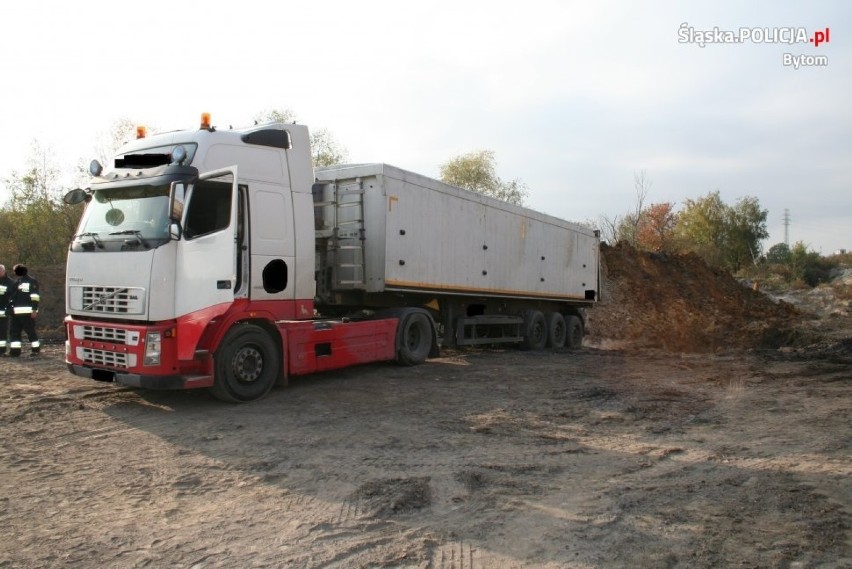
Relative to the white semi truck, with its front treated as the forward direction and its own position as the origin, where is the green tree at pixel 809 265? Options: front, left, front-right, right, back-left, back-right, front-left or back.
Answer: back

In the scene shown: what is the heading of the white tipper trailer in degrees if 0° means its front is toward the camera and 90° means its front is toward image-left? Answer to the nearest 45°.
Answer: approximately 45°

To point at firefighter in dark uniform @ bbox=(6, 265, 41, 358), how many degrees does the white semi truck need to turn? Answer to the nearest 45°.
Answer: approximately 90° to its right

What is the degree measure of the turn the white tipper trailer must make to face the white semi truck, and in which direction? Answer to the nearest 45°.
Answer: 0° — it already faces it

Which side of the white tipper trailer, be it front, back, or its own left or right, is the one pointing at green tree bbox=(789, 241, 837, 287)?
back

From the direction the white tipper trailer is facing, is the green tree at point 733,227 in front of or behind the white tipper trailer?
behind

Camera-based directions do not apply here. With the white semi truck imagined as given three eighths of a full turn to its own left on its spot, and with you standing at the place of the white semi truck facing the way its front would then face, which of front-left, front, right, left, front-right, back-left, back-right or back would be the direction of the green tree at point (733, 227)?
front-left

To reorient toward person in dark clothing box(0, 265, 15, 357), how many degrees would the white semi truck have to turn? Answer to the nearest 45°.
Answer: approximately 90° to its right

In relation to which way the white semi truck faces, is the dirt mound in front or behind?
behind
